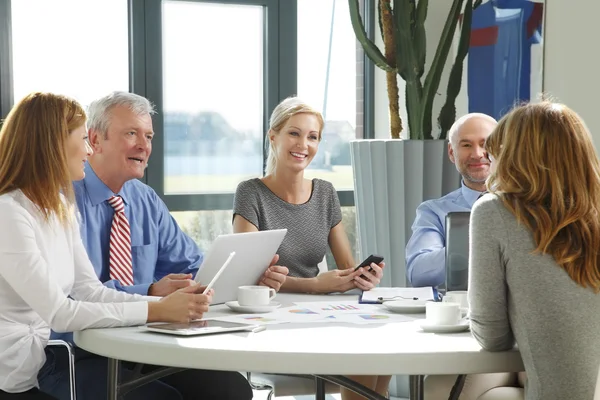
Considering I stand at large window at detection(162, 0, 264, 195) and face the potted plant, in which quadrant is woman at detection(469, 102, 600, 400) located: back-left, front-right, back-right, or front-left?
front-right

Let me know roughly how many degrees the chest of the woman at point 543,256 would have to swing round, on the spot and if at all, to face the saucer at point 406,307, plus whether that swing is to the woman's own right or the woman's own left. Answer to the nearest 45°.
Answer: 0° — they already face it

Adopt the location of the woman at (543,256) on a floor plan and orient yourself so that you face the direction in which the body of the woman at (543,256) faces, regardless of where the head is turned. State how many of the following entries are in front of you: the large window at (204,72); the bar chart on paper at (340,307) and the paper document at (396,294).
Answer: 3

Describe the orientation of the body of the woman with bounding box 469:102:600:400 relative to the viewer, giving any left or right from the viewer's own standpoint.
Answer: facing away from the viewer and to the left of the viewer

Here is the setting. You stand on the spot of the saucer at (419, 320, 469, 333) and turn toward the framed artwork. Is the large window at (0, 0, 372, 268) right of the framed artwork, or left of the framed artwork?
left

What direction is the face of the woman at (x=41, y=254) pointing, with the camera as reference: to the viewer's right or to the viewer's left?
to the viewer's right

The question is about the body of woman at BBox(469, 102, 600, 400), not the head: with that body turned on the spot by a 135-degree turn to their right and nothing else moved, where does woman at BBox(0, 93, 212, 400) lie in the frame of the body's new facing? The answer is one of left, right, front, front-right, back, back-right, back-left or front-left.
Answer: back

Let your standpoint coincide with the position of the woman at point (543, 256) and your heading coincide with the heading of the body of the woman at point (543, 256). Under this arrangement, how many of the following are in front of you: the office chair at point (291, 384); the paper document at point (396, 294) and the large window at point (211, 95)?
3

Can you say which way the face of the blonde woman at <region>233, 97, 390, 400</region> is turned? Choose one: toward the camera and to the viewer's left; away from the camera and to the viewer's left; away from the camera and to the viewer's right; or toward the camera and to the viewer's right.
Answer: toward the camera and to the viewer's right

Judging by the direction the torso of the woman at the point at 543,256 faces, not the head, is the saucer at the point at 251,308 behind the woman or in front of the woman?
in front

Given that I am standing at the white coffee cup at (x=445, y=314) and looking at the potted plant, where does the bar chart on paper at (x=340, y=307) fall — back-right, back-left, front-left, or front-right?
front-left

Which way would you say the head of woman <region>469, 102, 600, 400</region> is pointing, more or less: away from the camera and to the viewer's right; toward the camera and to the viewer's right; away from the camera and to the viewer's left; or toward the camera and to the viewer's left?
away from the camera and to the viewer's left

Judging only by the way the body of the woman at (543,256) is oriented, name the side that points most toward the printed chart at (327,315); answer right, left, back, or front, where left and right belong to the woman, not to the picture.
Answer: front

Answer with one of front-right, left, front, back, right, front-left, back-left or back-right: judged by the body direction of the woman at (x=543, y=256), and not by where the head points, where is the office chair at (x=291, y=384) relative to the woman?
front

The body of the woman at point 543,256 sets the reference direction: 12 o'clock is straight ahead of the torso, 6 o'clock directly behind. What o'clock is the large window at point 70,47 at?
The large window is roughly at 12 o'clock from the woman.
